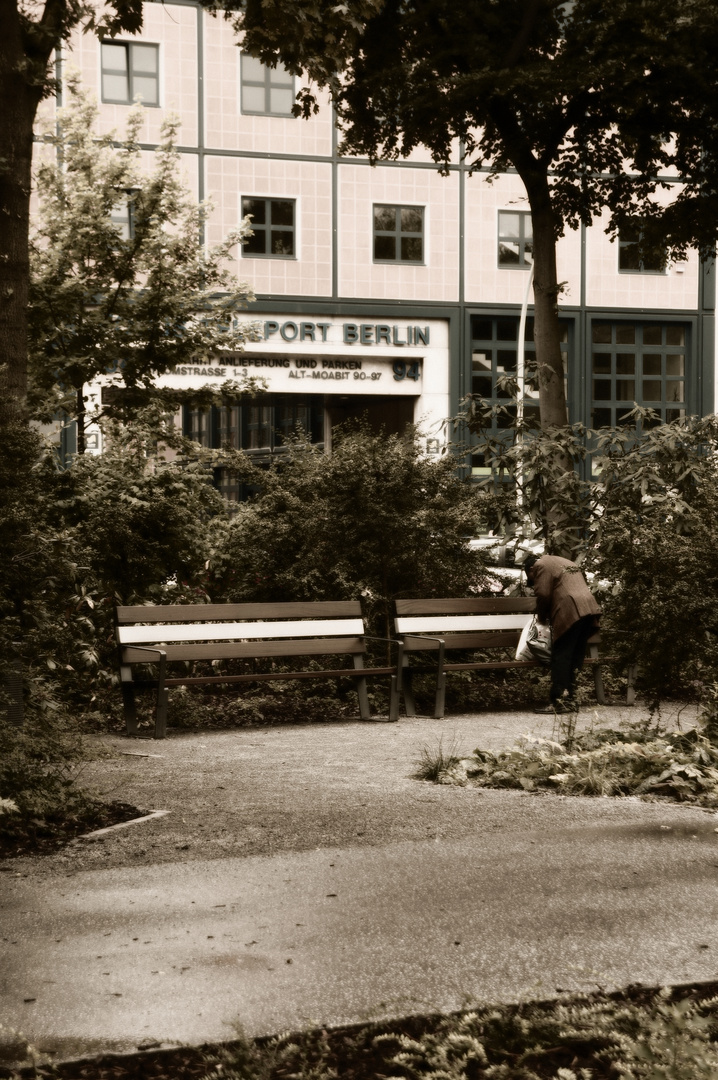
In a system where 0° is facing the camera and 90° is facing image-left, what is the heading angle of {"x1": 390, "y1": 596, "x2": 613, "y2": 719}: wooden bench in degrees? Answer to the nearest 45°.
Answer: approximately 315°

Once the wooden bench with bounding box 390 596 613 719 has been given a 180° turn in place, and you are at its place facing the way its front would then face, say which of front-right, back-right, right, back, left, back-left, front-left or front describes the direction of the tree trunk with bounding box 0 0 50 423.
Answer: left

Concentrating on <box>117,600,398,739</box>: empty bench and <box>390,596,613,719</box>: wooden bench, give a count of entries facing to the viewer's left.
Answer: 0

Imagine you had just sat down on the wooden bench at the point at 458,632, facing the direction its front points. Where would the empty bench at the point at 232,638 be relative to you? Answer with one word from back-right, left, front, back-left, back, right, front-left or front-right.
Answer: right

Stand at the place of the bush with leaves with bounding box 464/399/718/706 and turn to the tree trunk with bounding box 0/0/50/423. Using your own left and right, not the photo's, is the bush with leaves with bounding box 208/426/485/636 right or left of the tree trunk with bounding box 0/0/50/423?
right

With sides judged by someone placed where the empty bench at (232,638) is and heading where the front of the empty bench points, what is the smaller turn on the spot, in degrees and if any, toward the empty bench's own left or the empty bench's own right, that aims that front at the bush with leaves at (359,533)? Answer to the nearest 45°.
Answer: approximately 90° to the empty bench's own left

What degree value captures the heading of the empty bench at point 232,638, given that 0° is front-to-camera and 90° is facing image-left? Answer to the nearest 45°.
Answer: approximately 315°
